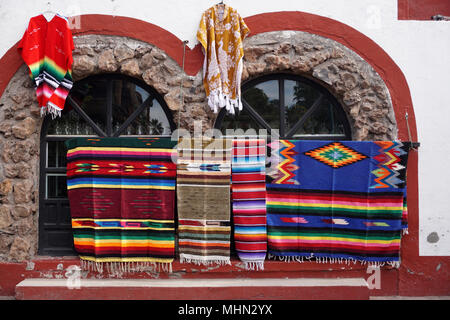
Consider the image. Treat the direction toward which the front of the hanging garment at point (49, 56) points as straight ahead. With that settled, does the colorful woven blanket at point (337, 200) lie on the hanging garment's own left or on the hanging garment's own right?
on the hanging garment's own left

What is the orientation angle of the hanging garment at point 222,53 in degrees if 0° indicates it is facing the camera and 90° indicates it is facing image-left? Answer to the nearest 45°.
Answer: approximately 0°

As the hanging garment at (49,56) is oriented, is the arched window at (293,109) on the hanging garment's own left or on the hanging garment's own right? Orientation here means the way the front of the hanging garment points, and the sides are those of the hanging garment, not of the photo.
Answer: on the hanging garment's own left

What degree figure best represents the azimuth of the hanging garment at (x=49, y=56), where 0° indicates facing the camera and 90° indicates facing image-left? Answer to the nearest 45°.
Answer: approximately 0°

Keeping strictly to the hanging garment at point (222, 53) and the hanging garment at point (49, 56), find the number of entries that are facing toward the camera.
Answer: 2

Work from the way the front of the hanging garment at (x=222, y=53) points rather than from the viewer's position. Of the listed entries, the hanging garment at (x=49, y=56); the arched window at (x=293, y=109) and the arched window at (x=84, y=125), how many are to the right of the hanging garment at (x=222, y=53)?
2
